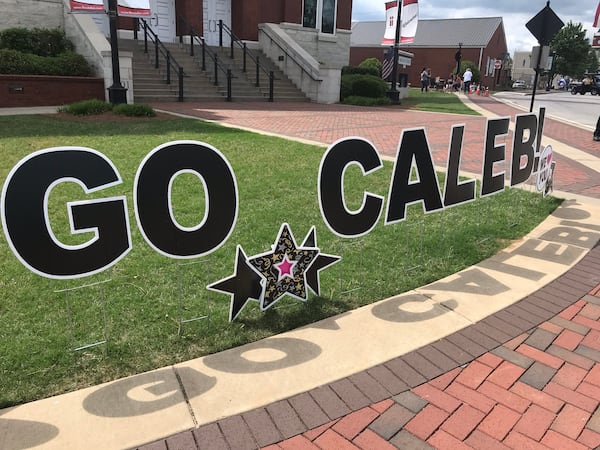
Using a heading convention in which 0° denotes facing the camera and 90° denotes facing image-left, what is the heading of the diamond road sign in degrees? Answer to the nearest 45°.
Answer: approximately 180°

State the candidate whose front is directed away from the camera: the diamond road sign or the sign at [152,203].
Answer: the diamond road sign

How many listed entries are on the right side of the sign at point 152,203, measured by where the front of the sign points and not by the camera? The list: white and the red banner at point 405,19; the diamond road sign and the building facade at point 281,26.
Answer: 0

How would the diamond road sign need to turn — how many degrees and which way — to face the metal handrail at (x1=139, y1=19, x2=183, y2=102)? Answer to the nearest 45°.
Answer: approximately 45° to its left

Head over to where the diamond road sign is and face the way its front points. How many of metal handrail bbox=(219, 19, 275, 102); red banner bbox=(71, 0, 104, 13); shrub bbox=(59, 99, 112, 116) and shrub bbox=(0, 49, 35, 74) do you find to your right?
0

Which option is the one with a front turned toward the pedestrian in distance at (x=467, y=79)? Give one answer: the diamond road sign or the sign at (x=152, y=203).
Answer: the diamond road sign

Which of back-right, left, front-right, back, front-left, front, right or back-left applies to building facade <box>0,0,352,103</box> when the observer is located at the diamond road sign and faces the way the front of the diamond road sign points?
front-left

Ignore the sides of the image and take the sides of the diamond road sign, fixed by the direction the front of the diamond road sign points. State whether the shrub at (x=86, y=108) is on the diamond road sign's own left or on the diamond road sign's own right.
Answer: on the diamond road sign's own left

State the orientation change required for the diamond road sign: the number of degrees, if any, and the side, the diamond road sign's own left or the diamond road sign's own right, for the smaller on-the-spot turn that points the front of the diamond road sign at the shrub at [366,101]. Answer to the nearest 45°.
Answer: approximately 45° to the diamond road sign's own left

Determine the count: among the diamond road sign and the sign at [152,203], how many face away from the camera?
1

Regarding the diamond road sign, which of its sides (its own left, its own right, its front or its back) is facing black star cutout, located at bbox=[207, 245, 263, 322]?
back

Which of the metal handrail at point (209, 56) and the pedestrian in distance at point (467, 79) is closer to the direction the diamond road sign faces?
the pedestrian in distance

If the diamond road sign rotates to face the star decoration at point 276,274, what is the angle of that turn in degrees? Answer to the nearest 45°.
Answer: approximately 180°

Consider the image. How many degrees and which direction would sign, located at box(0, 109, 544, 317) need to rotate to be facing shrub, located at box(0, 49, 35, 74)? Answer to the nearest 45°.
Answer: approximately 180°

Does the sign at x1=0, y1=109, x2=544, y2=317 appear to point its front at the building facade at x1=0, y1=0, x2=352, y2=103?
no

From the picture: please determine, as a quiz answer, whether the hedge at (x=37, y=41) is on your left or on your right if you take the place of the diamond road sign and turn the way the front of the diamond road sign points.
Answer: on your left

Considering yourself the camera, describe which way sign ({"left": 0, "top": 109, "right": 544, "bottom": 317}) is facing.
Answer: facing the viewer and to the right of the viewer

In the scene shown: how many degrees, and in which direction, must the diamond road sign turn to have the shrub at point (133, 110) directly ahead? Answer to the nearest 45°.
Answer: approximately 90° to its left
